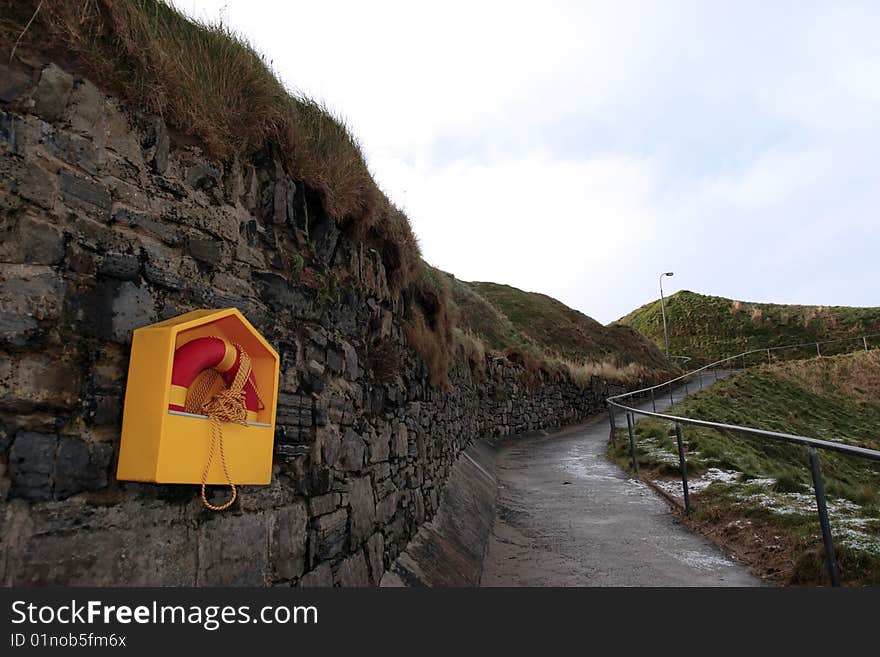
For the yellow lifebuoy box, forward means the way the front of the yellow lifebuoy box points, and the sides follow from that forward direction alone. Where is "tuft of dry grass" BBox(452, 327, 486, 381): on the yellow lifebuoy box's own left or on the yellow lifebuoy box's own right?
on the yellow lifebuoy box's own left

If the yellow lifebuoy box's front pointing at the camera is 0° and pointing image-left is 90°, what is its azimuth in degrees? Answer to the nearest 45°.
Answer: approximately 315°

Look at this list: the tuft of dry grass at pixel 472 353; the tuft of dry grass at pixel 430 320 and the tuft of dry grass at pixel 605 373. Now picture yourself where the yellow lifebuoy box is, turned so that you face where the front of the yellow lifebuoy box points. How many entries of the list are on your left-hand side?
3

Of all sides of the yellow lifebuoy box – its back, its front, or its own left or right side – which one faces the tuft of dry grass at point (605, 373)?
left

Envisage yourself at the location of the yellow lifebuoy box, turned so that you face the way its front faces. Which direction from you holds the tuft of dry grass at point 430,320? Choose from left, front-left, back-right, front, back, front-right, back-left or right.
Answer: left
